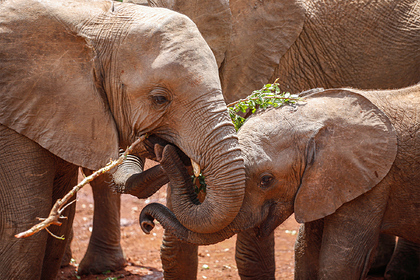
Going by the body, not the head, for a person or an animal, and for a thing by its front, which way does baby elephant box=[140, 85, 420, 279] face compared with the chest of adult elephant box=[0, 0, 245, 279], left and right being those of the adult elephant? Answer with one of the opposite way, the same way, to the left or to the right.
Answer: the opposite way

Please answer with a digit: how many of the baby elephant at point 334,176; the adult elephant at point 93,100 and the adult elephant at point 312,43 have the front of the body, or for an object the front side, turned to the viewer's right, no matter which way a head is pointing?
1

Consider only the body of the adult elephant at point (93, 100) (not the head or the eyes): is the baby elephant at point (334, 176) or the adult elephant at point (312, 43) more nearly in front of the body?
the baby elephant

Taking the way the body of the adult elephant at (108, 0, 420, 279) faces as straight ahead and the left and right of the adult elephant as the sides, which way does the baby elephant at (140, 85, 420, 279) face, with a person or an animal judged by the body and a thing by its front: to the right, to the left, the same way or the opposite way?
the same way

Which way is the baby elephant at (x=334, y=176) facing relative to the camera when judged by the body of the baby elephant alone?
to the viewer's left

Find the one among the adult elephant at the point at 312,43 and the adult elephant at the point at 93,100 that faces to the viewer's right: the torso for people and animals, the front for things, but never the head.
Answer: the adult elephant at the point at 93,100

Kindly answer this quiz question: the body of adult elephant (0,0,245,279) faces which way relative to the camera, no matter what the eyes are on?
to the viewer's right

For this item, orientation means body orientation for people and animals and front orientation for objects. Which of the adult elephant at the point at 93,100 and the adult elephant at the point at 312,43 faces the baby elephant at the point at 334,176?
the adult elephant at the point at 93,100

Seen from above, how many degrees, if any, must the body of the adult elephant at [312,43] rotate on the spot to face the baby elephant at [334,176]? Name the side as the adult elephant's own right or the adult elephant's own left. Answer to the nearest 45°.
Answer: approximately 90° to the adult elephant's own left

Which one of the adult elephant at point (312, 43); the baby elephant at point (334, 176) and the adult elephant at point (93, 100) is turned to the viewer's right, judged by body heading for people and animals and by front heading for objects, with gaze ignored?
the adult elephant at point (93, 100)

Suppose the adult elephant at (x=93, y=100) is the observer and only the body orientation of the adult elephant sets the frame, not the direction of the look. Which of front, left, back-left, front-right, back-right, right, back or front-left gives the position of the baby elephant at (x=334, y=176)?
front

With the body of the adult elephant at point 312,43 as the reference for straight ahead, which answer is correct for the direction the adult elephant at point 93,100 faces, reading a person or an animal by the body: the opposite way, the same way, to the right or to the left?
the opposite way

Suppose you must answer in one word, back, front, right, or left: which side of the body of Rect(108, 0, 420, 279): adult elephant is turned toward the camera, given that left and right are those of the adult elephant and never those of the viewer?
left

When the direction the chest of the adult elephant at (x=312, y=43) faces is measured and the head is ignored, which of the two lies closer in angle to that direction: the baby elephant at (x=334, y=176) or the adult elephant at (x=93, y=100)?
the adult elephant

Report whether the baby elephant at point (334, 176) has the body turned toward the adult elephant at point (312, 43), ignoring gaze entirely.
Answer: no

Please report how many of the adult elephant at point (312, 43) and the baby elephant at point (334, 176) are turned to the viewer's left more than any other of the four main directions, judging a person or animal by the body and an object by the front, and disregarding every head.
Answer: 2

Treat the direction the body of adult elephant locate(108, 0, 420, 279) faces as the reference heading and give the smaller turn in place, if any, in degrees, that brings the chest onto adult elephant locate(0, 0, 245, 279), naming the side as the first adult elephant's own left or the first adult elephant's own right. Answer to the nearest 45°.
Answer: approximately 45° to the first adult elephant's own left

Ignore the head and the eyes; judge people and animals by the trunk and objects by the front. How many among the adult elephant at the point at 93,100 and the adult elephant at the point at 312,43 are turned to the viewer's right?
1
